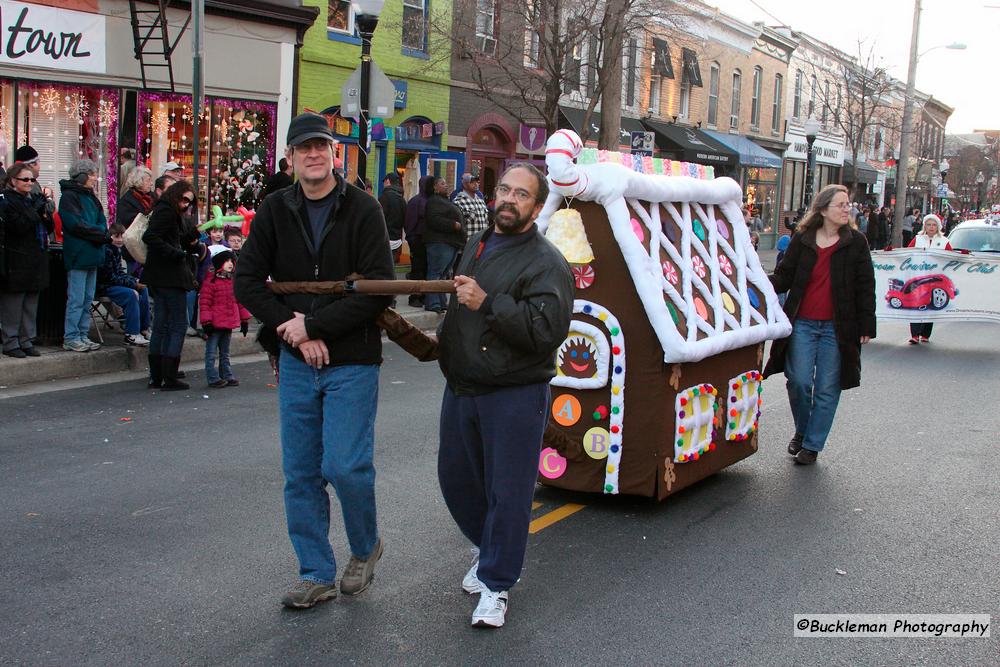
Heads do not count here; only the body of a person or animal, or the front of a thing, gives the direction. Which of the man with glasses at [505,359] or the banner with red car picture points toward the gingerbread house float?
the banner with red car picture

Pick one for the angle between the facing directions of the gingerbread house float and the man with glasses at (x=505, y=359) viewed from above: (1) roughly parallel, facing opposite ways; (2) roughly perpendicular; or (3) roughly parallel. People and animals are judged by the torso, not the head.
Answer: roughly parallel

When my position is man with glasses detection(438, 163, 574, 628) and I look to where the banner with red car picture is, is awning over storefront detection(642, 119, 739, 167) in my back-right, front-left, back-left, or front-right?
front-left

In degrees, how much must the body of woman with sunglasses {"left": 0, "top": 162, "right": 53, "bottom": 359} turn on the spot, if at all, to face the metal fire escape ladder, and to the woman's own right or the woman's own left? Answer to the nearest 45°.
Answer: approximately 135° to the woman's own left

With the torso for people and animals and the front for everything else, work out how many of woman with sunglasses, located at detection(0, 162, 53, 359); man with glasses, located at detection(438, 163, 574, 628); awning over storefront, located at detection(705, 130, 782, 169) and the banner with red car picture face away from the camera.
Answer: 0

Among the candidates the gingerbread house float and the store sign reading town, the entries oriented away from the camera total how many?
0

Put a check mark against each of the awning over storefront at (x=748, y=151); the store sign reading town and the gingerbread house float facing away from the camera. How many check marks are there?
0

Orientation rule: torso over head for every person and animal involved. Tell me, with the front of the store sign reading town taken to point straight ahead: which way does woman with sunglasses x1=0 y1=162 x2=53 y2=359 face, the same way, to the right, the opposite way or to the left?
the same way

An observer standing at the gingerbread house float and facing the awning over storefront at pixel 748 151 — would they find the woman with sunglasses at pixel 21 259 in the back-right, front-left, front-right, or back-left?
front-left

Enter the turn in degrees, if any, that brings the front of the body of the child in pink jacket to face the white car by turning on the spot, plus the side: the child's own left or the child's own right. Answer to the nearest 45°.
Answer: approximately 90° to the child's own left

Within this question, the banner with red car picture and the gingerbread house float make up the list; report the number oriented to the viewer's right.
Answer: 0

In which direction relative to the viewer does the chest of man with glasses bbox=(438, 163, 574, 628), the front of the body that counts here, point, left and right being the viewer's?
facing the viewer and to the left of the viewer

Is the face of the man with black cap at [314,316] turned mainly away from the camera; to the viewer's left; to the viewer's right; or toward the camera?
toward the camera

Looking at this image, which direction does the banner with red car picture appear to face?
toward the camera

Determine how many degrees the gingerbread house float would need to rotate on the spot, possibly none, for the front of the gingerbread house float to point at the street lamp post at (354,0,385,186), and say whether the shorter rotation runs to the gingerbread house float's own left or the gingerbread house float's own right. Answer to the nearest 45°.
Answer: approximately 90° to the gingerbread house float's own right

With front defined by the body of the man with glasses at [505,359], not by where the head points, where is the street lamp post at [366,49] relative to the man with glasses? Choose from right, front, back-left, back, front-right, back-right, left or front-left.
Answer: back-right
